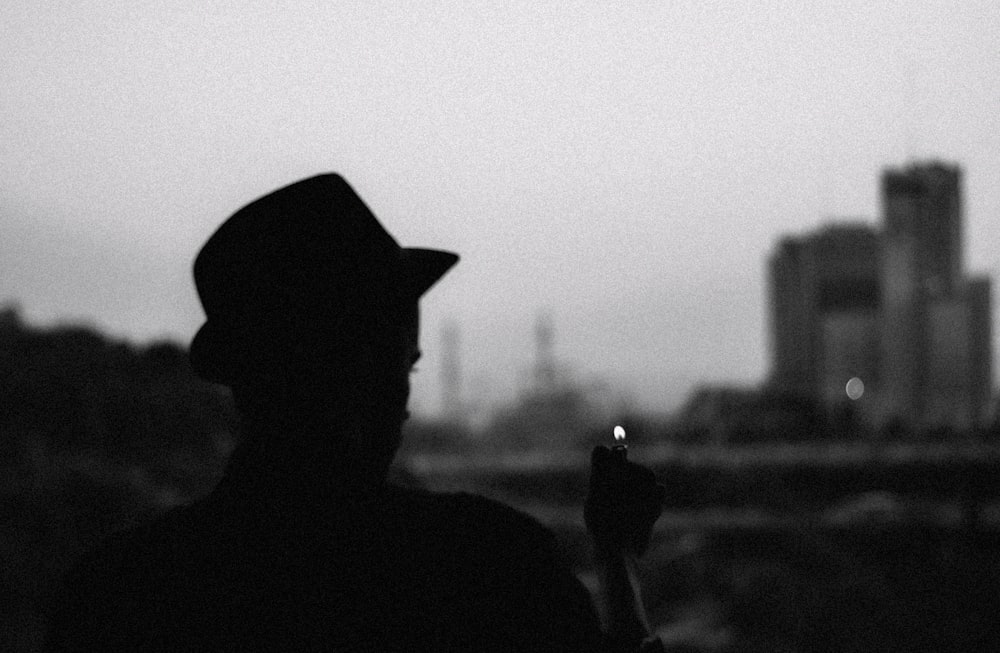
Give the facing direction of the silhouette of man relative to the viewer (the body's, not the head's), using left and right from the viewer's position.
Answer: facing away from the viewer and to the right of the viewer

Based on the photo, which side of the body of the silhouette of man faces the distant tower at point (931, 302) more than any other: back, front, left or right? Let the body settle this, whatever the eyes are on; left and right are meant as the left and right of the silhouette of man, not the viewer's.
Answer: front
